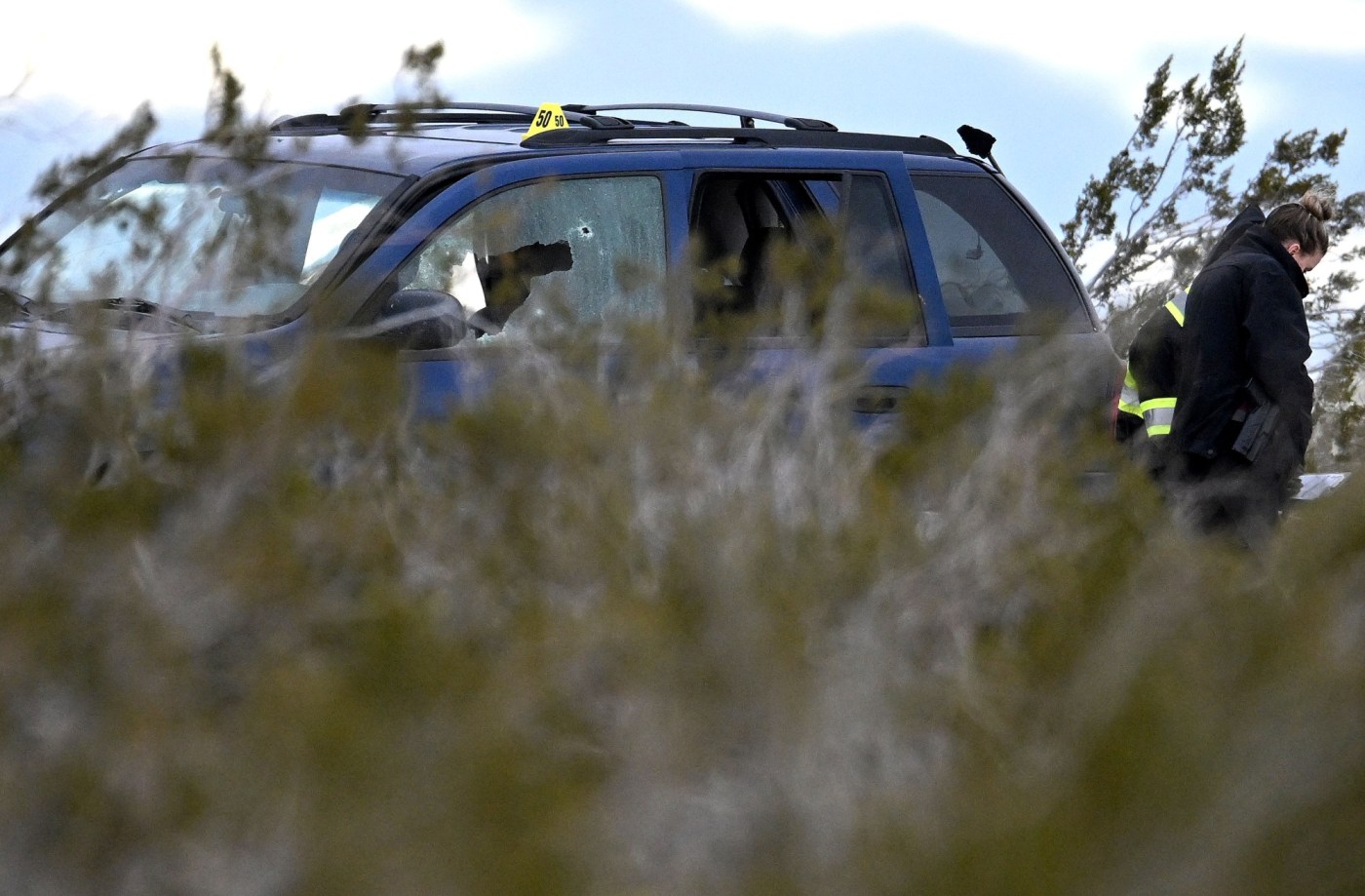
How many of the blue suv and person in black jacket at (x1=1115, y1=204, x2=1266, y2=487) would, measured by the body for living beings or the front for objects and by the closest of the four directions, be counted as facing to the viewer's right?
1

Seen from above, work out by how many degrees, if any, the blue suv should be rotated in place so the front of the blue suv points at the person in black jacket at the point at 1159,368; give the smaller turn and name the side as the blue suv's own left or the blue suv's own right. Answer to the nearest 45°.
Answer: approximately 180°

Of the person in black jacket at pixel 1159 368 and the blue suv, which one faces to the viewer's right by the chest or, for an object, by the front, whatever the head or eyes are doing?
the person in black jacket

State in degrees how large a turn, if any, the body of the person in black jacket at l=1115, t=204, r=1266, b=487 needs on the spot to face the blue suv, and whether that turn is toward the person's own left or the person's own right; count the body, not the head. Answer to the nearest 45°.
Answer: approximately 135° to the person's own right

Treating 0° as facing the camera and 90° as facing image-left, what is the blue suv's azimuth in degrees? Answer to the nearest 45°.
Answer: approximately 45°

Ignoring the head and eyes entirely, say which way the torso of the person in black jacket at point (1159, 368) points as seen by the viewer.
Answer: to the viewer's right
